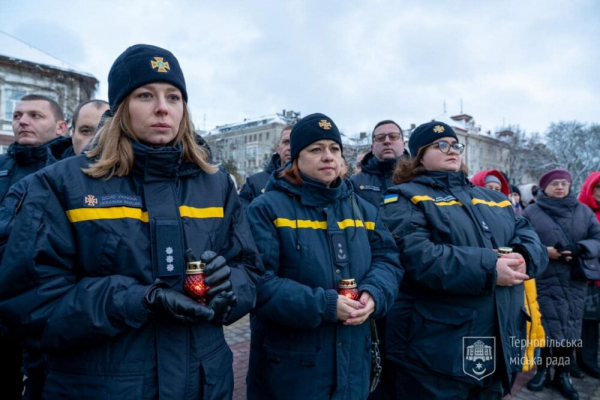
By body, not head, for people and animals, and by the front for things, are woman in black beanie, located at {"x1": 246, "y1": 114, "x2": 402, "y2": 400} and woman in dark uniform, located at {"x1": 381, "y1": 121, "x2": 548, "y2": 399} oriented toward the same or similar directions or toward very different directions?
same or similar directions

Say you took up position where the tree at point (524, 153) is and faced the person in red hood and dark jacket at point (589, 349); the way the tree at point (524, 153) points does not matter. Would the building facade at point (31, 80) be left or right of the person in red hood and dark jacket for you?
right

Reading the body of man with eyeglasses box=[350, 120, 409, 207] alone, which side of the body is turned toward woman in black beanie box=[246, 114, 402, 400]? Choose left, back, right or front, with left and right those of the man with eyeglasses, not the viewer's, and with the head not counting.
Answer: front

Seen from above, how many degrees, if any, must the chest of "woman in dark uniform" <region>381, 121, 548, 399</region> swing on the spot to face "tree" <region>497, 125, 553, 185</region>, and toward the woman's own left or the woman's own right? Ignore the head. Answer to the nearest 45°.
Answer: approximately 135° to the woman's own left

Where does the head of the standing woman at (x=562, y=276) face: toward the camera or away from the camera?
toward the camera

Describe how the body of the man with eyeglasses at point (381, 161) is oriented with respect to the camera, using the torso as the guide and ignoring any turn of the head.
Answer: toward the camera

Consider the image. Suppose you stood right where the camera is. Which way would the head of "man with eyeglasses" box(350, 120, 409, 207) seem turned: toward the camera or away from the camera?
toward the camera

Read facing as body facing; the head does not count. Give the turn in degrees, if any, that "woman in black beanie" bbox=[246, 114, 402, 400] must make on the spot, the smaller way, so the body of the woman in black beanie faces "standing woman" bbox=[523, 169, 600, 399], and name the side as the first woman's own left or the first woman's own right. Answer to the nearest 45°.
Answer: approximately 90° to the first woman's own left

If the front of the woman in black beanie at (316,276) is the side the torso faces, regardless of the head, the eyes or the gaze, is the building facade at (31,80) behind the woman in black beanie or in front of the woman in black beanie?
behind

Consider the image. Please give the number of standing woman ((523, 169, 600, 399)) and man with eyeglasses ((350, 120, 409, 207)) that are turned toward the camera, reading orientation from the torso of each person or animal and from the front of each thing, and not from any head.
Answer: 2

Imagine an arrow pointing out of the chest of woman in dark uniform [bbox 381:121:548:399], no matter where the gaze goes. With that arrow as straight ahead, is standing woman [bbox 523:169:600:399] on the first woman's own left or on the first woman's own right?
on the first woman's own left

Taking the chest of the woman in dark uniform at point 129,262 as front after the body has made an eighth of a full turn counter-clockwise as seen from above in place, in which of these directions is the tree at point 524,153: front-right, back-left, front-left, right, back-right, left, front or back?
front-left

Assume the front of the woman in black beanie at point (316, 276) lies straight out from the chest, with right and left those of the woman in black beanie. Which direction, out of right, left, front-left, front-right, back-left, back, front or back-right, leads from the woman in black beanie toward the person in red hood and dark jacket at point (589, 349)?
left

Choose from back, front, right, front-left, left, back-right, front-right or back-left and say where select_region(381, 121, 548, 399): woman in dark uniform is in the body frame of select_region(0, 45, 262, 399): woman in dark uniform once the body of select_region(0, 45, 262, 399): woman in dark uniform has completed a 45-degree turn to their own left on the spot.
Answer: front

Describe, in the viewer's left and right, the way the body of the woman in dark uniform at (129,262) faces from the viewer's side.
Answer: facing the viewer and to the right of the viewer

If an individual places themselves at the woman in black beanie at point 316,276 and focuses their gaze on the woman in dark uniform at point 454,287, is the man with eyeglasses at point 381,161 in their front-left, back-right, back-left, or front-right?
front-left

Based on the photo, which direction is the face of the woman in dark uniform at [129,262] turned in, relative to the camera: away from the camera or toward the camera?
toward the camera

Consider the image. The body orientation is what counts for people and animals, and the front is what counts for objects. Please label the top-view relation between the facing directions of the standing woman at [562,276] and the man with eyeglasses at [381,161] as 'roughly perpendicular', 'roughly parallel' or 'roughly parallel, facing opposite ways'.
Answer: roughly parallel
